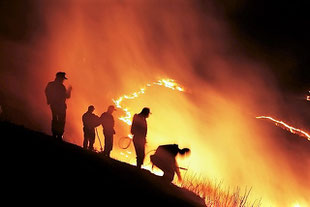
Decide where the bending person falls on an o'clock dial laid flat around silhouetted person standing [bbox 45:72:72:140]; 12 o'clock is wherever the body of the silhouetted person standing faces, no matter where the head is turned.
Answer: The bending person is roughly at 1 o'clock from the silhouetted person standing.

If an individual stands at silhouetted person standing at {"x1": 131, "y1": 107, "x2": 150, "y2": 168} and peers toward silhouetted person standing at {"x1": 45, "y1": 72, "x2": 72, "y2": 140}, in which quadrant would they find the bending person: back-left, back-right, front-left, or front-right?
back-left

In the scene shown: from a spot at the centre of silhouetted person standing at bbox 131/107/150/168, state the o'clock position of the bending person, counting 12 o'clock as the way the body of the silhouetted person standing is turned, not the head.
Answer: The bending person is roughly at 1 o'clock from the silhouetted person standing.

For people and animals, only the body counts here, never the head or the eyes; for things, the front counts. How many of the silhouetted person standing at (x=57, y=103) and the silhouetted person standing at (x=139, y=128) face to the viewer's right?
2

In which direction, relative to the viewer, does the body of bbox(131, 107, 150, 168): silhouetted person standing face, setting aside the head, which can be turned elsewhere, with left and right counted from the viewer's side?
facing to the right of the viewer

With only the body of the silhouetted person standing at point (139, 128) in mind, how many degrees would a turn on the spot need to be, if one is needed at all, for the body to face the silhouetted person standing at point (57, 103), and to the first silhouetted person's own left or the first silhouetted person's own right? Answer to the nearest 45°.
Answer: approximately 180°

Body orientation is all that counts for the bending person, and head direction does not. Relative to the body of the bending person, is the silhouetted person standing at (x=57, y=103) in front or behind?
behind

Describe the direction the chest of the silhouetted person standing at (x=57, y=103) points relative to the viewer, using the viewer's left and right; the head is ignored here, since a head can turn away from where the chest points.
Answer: facing to the right of the viewer

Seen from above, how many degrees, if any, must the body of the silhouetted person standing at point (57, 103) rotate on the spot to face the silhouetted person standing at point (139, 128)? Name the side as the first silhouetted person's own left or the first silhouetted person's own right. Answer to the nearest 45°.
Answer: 0° — they already face them

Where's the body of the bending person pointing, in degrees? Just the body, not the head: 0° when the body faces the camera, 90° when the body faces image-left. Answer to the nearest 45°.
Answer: approximately 270°
